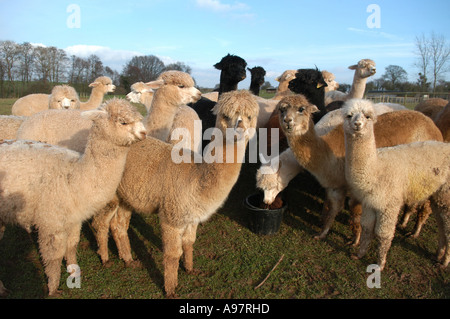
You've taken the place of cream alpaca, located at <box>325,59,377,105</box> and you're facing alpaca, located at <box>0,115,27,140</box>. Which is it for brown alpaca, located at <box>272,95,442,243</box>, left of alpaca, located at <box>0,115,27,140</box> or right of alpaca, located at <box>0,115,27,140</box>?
left

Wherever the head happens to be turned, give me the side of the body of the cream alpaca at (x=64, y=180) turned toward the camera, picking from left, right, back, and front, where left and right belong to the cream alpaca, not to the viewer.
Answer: right

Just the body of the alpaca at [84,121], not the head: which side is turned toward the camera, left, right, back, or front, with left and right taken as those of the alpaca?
right

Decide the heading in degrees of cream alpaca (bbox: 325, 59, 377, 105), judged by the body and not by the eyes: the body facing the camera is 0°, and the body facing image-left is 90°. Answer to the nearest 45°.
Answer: approximately 270°

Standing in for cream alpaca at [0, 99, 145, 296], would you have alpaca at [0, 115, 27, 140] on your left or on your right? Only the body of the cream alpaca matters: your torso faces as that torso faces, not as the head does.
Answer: on your left

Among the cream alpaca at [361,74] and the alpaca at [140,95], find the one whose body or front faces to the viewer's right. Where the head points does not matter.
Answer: the cream alpaca

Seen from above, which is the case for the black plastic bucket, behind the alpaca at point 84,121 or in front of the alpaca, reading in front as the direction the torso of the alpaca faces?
in front

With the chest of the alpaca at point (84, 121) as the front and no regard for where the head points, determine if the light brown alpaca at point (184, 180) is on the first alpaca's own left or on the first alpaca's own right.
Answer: on the first alpaca's own right

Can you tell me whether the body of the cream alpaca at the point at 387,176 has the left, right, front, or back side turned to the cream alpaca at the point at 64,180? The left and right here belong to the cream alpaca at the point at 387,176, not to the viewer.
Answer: front

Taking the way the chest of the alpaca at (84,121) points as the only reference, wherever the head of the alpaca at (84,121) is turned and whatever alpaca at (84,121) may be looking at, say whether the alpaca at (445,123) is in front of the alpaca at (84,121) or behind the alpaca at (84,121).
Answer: in front

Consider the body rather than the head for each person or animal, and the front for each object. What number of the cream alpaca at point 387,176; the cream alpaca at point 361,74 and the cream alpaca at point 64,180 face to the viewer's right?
2
